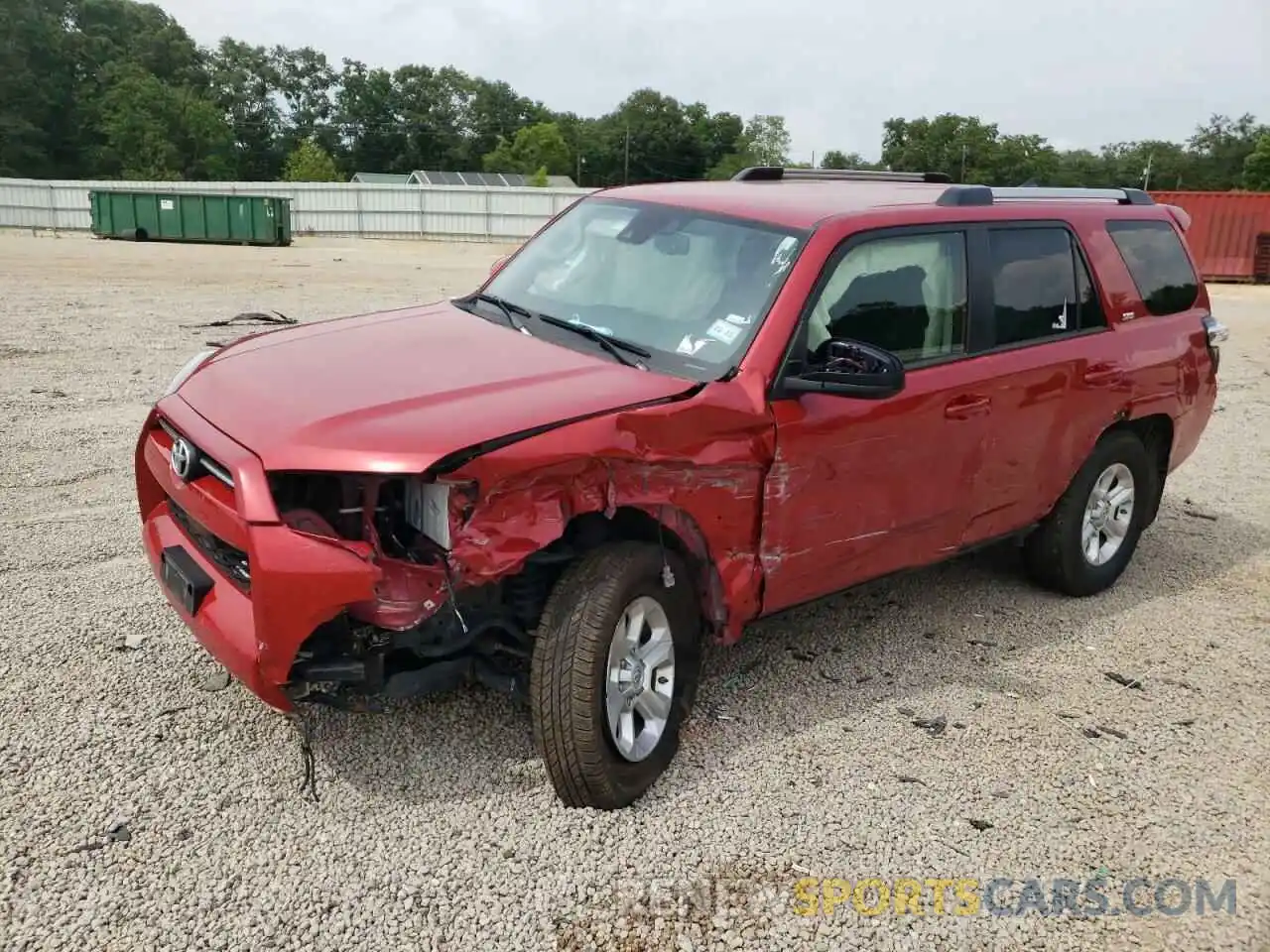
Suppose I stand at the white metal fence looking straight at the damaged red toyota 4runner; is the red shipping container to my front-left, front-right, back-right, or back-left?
front-left

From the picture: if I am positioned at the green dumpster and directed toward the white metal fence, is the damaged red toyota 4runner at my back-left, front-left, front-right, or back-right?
back-right

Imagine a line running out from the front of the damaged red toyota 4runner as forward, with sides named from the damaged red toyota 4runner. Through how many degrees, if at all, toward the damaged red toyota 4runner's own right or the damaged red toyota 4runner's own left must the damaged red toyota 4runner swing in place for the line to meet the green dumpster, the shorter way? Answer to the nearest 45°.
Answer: approximately 90° to the damaged red toyota 4runner's own right

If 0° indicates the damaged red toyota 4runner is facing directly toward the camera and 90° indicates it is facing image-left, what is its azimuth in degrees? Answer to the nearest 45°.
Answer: approximately 45°

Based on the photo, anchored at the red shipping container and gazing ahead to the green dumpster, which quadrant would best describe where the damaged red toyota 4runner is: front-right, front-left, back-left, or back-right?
front-left

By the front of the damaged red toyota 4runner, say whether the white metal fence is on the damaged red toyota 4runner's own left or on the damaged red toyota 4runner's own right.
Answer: on the damaged red toyota 4runner's own right

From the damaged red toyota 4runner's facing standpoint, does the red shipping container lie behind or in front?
behind
